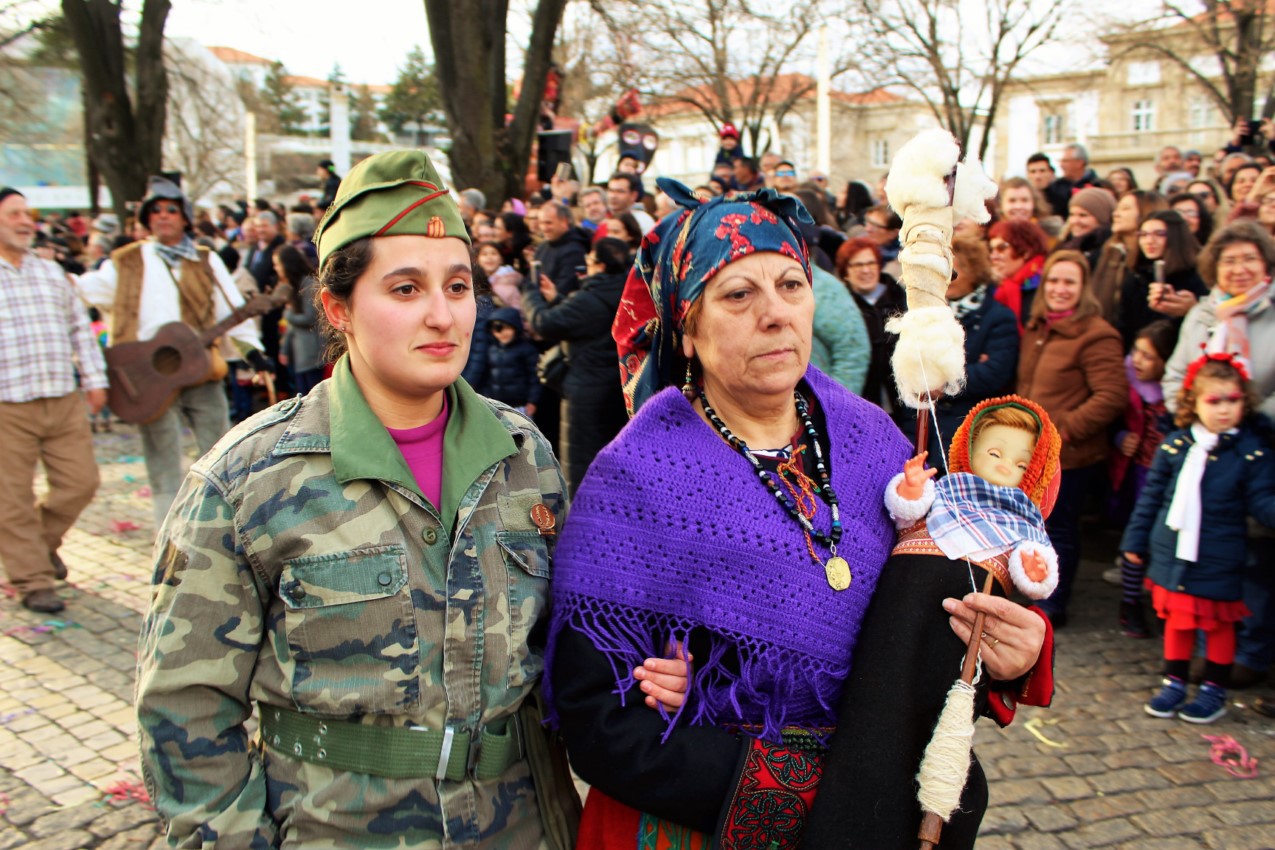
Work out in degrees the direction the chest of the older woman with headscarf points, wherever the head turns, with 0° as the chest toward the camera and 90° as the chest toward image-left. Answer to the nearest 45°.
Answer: approximately 315°

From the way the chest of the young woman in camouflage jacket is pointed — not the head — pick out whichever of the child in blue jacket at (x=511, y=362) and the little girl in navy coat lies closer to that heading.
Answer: the little girl in navy coat

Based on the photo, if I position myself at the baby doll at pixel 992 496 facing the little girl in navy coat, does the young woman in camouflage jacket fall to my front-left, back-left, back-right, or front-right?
back-left

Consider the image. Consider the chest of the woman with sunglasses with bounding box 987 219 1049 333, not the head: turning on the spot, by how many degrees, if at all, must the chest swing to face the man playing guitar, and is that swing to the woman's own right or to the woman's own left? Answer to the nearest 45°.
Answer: approximately 45° to the woman's own right

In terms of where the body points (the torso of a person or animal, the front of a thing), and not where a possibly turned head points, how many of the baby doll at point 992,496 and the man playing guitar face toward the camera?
2

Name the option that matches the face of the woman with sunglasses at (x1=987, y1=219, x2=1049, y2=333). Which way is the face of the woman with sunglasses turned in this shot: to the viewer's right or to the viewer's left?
to the viewer's left

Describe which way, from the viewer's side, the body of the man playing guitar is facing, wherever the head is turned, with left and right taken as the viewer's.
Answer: facing the viewer

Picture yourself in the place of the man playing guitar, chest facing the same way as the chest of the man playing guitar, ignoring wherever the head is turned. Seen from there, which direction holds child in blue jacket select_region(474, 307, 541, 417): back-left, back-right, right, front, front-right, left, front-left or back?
left

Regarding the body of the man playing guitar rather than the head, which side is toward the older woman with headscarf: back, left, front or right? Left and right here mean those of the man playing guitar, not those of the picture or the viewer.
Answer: front

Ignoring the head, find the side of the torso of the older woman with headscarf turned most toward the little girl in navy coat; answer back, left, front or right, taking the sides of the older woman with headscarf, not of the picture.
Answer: left

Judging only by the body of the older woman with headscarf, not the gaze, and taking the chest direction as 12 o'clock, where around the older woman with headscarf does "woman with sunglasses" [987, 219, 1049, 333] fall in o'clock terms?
The woman with sunglasses is roughly at 8 o'clock from the older woman with headscarf.

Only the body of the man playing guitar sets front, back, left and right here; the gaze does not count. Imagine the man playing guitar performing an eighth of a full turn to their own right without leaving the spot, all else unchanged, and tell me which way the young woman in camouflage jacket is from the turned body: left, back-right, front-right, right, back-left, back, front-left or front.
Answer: front-left

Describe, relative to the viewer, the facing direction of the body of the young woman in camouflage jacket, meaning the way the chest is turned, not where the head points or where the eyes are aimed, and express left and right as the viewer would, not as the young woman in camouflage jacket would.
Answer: facing the viewer and to the right of the viewer

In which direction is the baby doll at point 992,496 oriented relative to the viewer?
toward the camera
